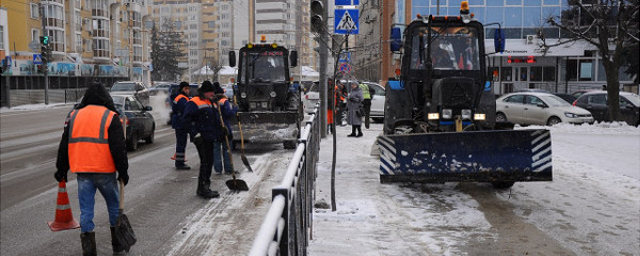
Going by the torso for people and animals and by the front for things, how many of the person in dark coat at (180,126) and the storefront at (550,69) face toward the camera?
1

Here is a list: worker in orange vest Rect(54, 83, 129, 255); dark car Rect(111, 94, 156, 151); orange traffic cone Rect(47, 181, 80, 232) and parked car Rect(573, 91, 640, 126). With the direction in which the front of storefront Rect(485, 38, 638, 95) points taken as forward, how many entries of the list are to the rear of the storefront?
0

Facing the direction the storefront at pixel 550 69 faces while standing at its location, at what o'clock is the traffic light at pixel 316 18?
The traffic light is roughly at 12 o'clock from the storefront.

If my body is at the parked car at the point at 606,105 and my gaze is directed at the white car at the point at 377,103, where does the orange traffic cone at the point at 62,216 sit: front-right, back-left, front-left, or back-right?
front-left

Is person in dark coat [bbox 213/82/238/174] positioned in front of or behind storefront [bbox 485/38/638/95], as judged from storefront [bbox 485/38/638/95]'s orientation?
in front

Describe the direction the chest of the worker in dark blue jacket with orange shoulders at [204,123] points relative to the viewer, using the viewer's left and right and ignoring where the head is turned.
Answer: facing the viewer and to the right of the viewer

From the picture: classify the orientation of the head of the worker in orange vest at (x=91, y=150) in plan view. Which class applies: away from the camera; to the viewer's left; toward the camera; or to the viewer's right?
away from the camera

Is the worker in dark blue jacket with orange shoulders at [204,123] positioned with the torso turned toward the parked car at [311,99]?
no

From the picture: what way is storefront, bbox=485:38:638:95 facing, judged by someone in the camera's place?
facing the viewer

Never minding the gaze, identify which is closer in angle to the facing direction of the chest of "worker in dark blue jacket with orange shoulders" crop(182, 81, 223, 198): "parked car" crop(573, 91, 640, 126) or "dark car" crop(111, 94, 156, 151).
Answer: the parked car

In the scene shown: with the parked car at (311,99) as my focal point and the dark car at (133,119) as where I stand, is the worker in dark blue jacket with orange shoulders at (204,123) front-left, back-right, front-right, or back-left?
back-right

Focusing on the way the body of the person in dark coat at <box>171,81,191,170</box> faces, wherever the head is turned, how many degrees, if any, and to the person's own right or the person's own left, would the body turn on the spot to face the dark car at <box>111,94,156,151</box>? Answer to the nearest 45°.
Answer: approximately 90° to the person's own left

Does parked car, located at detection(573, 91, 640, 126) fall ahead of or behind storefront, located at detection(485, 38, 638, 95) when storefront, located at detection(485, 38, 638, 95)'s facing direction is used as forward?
ahead

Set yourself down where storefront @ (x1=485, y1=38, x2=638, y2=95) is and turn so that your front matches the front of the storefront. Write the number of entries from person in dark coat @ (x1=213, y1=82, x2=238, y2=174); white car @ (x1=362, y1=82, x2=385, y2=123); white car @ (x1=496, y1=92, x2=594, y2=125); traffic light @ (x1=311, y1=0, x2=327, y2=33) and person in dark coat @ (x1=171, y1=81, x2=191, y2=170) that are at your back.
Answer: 0
